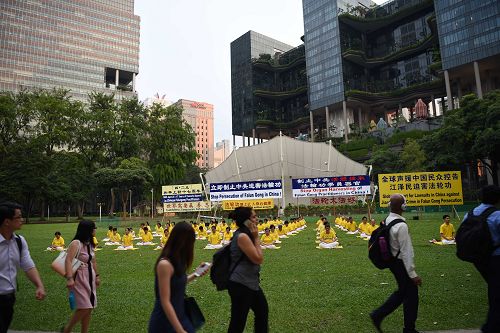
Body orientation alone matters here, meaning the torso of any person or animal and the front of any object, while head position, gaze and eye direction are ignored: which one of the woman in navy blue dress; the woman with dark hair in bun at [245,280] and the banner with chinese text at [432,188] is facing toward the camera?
the banner with chinese text

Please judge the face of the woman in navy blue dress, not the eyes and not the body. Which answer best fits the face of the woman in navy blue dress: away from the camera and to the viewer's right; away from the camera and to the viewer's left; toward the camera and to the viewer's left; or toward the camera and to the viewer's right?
away from the camera and to the viewer's right

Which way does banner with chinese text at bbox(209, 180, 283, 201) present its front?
toward the camera

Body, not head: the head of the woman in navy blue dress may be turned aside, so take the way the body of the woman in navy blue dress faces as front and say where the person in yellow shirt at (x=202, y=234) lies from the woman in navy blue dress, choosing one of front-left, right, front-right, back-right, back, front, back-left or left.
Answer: left

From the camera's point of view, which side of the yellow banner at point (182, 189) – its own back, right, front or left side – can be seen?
front

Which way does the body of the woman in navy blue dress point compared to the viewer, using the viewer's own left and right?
facing to the right of the viewer

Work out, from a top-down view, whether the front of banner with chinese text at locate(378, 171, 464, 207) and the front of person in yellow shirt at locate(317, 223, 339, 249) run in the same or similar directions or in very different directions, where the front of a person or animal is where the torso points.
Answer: same or similar directions

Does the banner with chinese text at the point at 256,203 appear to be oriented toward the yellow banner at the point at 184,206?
no

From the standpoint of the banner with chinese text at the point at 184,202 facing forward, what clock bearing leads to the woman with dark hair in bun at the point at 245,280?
The woman with dark hair in bun is roughly at 12 o'clock from the banner with chinese text.

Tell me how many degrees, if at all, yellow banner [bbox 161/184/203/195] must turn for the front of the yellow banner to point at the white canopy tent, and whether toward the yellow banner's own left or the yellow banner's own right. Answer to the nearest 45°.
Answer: approximately 135° to the yellow banner's own left

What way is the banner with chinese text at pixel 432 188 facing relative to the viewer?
toward the camera

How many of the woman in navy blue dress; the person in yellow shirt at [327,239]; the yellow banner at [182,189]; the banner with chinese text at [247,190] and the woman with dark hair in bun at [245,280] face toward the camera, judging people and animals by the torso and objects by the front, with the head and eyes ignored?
3

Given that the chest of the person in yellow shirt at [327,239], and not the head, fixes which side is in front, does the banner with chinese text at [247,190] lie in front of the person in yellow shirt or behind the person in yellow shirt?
behind

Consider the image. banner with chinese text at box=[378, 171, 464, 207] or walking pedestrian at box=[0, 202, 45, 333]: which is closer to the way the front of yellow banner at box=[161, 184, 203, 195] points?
the walking pedestrian

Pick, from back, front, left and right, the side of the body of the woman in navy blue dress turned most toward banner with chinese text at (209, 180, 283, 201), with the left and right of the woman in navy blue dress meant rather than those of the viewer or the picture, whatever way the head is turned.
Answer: left
